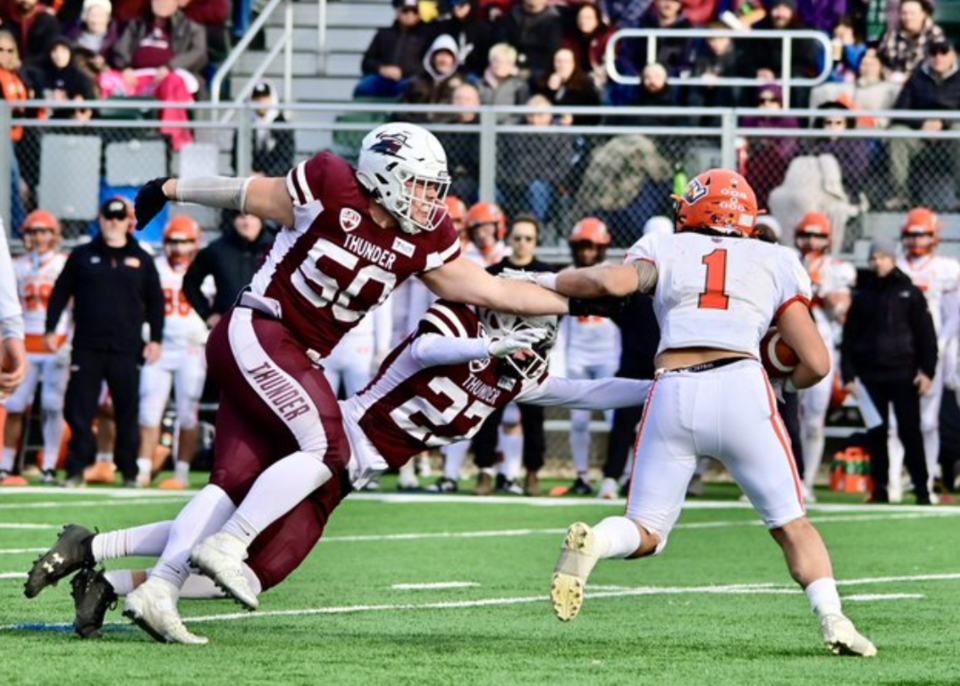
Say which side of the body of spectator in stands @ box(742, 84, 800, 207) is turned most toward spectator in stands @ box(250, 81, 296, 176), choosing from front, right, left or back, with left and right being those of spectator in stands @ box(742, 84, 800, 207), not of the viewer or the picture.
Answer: right

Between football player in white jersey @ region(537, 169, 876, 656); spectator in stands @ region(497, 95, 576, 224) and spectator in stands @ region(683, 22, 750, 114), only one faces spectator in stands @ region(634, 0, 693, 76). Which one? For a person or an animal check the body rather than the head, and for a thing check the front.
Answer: the football player in white jersey

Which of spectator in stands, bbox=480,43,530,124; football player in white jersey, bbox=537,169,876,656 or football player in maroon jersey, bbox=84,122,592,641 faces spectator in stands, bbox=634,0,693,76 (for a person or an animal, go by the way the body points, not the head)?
the football player in white jersey

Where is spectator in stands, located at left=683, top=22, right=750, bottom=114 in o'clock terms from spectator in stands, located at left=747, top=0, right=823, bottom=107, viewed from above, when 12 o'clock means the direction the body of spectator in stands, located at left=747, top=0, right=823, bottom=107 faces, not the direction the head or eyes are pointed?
spectator in stands, located at left=683, top=22, right=750, bottom=114 is roughly at 2 o'clock from spectator in stands, located at left=747, top=0, right=823, bottom=107.

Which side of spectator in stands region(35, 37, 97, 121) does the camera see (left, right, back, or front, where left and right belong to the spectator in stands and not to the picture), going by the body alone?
front

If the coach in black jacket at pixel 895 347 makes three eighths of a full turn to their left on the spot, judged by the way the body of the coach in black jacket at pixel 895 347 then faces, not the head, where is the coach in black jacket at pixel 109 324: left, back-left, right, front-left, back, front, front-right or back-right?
back-left

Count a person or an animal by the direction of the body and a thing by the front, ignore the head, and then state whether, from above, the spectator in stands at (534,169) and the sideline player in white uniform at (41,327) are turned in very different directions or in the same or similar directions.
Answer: same or similar directions

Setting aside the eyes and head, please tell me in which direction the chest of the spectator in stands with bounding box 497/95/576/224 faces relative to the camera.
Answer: toward the camera

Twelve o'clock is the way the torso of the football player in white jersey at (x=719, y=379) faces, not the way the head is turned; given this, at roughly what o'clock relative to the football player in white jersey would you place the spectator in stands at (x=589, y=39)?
The spectator in stands is roughly at 12 o'clock from the football player in white jersey.

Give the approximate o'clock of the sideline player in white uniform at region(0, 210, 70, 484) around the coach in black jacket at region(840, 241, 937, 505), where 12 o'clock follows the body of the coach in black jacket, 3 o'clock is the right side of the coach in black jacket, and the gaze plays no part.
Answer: The sideline player in white uniform is roughly at 3 o'clock from the coach in black jacket.

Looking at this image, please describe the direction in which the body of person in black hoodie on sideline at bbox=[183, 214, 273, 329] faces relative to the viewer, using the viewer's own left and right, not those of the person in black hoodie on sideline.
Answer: facing the viewer

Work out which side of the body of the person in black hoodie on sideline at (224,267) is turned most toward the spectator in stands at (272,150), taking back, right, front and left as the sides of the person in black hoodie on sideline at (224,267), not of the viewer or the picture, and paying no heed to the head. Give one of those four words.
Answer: back

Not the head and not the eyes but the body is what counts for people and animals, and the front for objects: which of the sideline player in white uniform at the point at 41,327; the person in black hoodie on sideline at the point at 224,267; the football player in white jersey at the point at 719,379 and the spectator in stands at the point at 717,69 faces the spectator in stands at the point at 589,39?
the football player in white jersey

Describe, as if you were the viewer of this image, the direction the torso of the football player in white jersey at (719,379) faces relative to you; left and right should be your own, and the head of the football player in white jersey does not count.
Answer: facing away from the viewer

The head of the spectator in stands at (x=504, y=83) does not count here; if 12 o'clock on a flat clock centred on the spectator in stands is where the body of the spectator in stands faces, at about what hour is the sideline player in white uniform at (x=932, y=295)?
The sideline player in white uniform is roughly at 10 o'clock from the spectator in stands.

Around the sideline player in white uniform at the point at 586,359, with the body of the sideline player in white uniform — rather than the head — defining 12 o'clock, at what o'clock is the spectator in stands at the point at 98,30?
The spectator in stands is roughly at 4 o'clock from the sideline player in white uniform.
